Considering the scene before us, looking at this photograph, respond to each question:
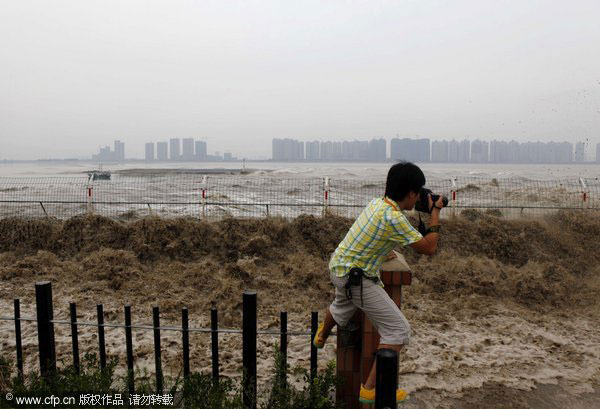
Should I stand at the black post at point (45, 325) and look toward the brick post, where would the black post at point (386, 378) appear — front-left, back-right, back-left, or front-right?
front-right

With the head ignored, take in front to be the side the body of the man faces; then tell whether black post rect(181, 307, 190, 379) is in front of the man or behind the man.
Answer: behind

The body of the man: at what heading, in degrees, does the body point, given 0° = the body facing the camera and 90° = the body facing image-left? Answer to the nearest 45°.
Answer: approximately 270°

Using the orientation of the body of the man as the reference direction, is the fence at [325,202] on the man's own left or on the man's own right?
on the man's own left

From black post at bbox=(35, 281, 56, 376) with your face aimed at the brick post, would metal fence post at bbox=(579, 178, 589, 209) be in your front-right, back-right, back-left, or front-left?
front-left
